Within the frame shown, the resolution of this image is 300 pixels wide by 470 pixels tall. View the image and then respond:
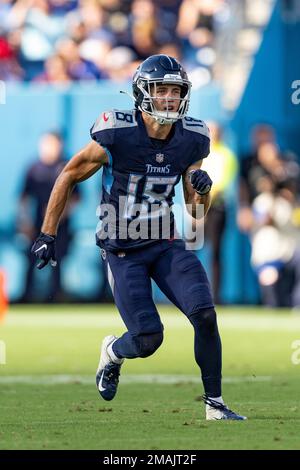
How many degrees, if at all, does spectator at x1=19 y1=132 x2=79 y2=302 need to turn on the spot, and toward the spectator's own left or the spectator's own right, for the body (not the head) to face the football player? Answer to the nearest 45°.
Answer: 0° — they already face them

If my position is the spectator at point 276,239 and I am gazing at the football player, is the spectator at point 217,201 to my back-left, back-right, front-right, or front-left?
front-right

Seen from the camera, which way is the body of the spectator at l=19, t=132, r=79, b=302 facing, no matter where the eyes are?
toward the camera

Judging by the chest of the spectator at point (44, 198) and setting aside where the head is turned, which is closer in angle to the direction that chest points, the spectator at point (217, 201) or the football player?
the football player

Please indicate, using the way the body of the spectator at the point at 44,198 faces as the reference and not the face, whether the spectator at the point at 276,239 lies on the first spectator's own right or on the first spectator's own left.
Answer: on the first spectator's own left

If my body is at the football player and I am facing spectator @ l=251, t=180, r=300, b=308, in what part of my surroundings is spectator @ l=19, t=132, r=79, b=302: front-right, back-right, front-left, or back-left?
front-left

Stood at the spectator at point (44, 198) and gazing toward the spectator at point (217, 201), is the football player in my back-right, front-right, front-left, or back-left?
front-right
